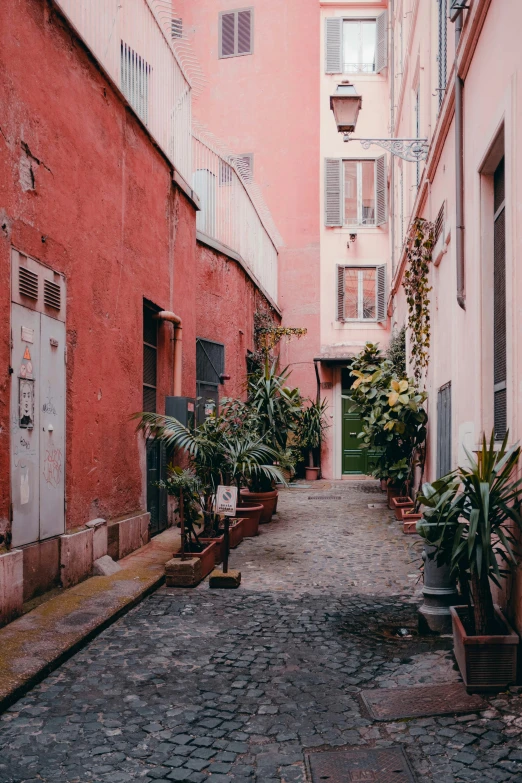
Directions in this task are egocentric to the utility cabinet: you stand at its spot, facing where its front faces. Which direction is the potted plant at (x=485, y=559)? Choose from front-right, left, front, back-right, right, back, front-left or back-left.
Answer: front

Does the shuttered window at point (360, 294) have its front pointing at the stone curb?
yes

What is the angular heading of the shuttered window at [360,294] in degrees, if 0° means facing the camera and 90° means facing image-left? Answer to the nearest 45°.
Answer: approximately 0°

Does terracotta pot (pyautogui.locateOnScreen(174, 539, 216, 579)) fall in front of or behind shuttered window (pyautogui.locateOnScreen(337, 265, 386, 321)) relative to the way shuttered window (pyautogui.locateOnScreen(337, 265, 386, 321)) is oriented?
in front

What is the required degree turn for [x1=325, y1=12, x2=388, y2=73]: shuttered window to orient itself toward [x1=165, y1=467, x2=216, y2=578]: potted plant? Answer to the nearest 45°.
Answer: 0° — it already faces it

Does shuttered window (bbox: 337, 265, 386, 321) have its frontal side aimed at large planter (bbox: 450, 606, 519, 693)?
yes

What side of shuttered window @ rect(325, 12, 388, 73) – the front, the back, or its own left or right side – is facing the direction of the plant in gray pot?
front

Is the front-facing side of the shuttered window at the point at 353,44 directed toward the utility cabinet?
yes

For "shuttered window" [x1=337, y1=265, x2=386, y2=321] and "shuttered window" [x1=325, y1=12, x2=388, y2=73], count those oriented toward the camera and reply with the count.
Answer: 2

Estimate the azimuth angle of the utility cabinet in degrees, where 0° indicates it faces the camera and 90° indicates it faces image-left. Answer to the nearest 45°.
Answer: approximately 315°

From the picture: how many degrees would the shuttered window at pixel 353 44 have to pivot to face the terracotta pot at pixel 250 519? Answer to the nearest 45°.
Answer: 0° — it already faces it

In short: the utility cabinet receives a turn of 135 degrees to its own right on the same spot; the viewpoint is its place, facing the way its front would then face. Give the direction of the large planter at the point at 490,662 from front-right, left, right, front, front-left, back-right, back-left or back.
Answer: back-left

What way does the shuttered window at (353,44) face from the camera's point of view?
toward the camera

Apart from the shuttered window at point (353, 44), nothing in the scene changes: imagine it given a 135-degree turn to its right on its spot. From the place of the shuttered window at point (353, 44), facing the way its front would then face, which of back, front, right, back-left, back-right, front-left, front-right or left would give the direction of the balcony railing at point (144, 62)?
back-left
